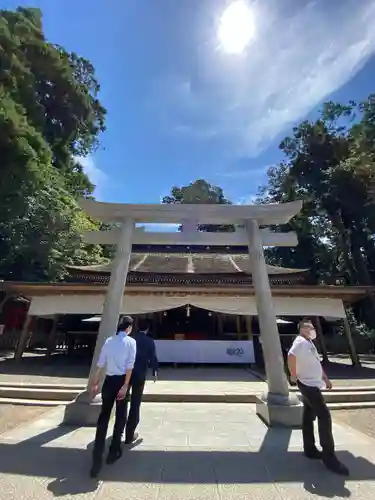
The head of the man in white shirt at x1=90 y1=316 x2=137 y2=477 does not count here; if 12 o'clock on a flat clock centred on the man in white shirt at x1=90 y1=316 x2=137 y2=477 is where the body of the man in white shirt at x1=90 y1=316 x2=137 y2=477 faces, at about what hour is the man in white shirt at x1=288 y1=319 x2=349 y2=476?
the man in white shirt at x1=288 y1=319 x2=349 y2=476 is roughly at 2 o'clock from the man in white shirt at x1=90 y1=316 x2=137 y2=477.

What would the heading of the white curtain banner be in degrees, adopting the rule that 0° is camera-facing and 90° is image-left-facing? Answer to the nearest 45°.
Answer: approximately 0°

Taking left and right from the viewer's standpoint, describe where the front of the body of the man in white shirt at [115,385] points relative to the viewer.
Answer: facing away from the viewer and to the right of the viewer

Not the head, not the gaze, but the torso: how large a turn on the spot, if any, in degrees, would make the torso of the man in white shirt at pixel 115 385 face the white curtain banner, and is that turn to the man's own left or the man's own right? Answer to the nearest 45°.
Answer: approximately 45° to the man's own left

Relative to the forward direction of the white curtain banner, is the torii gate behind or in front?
in front

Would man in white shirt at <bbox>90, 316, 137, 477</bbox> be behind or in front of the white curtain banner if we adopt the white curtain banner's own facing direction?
in front

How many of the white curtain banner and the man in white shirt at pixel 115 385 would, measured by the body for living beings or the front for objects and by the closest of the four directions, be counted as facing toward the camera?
1
